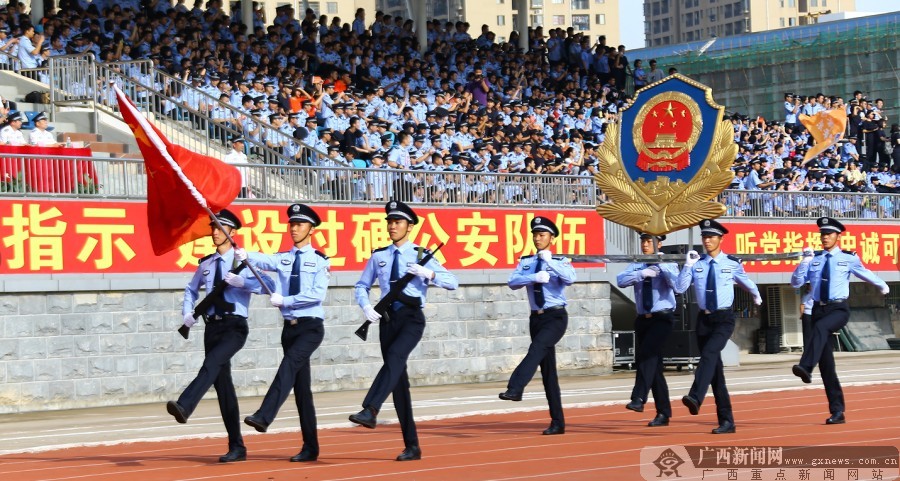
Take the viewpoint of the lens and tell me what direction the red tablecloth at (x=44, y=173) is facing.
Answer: facing the viewer

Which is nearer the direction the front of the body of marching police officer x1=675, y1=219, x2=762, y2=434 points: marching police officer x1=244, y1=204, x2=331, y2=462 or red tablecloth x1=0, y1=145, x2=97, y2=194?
the marching police officer

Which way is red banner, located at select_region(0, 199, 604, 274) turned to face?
toward the camera

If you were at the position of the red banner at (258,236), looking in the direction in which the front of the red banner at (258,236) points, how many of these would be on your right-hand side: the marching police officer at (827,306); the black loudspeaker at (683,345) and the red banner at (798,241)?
0

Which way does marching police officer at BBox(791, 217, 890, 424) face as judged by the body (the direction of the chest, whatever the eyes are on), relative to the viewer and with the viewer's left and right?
facing the viewer and to the left of the viewer

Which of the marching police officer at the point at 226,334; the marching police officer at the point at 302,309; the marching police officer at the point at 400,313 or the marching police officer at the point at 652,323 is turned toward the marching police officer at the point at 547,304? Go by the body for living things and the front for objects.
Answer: the marching police officer at the point at 652,323

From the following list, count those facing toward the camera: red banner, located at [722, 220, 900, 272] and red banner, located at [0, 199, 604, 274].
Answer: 2

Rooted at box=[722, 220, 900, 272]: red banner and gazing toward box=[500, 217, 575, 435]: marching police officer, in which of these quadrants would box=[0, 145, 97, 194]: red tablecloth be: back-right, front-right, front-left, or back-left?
front-right

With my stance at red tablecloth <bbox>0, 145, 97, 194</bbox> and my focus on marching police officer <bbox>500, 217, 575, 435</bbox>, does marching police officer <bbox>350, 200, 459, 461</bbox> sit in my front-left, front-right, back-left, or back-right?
front-right

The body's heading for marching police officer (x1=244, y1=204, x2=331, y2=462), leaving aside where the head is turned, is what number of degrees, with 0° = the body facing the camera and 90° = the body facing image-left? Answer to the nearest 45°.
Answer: approximately 45°

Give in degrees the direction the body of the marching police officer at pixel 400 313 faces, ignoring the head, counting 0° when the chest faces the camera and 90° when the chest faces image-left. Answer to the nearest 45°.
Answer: approximately 45°

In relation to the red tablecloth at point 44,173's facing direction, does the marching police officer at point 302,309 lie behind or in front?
in front

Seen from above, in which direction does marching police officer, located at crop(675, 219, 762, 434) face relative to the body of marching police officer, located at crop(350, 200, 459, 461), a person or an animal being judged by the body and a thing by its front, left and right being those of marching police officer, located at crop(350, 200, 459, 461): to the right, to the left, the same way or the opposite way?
the same way

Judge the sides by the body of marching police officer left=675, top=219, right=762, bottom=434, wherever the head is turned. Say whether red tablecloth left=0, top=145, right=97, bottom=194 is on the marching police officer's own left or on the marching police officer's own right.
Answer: on the marching police officer's own right

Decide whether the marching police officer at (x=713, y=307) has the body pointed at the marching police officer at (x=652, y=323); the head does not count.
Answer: no

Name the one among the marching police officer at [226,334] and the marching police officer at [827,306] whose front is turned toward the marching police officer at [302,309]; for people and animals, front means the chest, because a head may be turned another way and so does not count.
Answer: the marching police officer at [827,306]

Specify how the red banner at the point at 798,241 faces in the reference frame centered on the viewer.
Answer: facing the viewer

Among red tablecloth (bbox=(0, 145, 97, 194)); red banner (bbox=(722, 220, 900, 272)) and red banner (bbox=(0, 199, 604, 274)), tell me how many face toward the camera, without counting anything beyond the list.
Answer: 3

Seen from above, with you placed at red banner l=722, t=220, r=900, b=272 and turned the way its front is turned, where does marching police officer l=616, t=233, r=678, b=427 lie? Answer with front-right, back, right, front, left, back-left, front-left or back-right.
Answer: front
